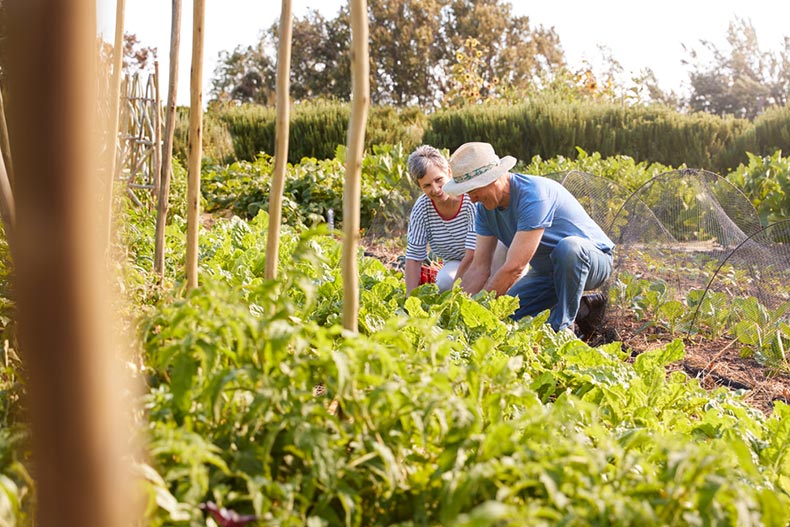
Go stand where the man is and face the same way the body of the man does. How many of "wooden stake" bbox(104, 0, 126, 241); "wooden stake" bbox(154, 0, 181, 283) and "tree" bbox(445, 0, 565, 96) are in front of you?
2

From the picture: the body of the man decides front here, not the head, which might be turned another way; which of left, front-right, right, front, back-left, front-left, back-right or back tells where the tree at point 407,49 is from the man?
back-right

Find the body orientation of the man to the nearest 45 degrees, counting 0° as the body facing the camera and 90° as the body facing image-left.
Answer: approximately 45°

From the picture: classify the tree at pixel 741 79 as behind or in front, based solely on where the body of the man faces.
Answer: behind

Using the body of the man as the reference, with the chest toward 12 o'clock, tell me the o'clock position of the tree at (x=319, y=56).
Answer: The tree is roughly at 4 o'clock from the man.

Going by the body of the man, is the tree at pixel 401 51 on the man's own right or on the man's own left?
on the man's own right
